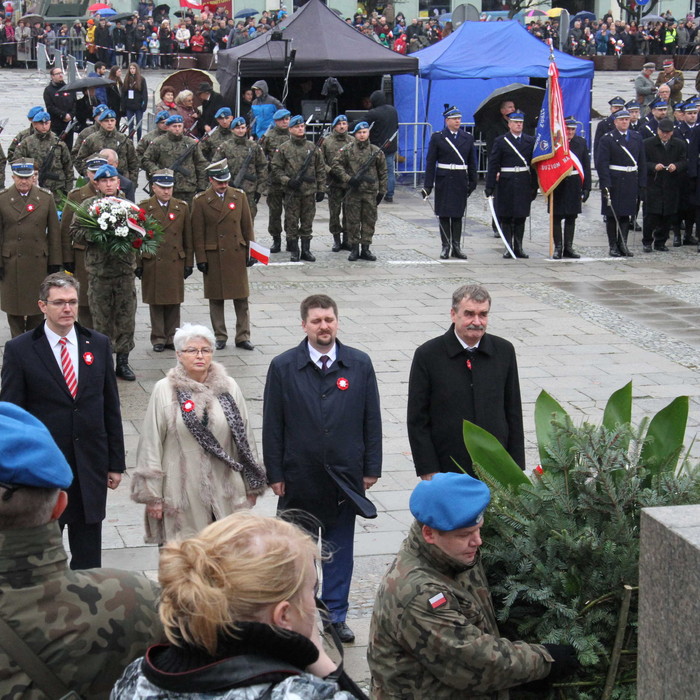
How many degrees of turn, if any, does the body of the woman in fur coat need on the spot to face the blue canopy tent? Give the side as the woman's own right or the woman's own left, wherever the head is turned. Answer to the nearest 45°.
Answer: approximately 180°

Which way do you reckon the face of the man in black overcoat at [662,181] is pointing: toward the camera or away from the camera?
toward the camera

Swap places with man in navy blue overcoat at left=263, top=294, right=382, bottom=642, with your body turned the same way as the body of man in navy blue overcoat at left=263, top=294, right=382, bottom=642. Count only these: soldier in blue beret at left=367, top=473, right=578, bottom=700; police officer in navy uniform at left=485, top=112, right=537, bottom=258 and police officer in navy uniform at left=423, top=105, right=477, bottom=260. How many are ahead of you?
1

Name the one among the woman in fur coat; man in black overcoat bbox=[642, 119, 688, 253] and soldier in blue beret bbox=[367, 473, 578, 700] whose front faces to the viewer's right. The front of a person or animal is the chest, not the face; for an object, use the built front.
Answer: the soldier in blue beret

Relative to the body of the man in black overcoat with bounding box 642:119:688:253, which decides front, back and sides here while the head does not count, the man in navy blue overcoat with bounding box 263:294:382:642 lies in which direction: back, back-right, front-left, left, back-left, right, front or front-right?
front

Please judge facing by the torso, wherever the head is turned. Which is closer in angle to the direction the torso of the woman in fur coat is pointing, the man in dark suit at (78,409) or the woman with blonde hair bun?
the woman with blonde hair bun

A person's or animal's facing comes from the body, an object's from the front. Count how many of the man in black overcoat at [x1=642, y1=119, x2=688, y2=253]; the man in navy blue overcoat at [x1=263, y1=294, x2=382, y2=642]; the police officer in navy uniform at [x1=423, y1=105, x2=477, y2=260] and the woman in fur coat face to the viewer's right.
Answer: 0

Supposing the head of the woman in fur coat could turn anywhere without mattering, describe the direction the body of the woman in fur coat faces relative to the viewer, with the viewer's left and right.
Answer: facing the viewer

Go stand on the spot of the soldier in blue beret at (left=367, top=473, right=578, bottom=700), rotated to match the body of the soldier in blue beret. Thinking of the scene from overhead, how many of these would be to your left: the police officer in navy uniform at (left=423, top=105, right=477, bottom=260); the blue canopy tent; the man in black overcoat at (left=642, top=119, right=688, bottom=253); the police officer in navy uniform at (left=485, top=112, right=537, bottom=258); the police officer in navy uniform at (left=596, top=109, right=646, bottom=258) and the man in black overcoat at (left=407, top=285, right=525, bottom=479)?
6

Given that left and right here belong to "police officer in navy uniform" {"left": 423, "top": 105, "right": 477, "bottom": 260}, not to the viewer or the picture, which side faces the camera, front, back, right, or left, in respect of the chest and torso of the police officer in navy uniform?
front

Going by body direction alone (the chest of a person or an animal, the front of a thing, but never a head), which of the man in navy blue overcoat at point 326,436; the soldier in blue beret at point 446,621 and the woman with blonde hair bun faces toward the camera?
the man in navy blue overcoat

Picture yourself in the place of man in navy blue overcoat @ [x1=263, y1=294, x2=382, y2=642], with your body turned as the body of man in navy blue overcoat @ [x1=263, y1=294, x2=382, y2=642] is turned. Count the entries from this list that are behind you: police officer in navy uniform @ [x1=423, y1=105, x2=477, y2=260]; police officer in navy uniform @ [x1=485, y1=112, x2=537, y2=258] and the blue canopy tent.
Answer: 3

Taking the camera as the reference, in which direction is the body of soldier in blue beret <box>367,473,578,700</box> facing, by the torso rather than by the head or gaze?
to the viewer's right

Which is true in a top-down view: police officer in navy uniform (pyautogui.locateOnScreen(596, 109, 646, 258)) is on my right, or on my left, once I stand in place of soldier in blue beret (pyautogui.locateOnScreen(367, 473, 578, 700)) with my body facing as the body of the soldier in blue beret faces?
on my left

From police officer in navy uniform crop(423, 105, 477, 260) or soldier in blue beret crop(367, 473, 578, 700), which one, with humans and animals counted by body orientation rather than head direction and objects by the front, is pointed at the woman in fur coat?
the police officer in navy uniform

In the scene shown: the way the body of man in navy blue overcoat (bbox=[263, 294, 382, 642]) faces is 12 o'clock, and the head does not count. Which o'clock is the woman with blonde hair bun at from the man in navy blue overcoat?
The woman with blonde hair bun is roughly at 12 o'clock from the man in navy blue overcoat.

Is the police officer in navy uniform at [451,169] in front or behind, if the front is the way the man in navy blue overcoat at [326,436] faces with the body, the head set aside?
behind

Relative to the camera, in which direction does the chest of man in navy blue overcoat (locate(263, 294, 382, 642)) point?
toward the camera

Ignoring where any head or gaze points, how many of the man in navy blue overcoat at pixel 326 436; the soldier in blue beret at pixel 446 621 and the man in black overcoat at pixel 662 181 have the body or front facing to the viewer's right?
1

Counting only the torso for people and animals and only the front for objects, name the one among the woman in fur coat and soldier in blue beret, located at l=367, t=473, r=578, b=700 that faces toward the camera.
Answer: the woman in fur coat
